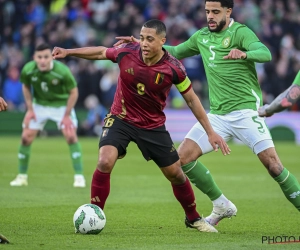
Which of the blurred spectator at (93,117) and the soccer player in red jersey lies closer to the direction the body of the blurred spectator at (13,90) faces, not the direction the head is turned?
the soccer player in red jersey

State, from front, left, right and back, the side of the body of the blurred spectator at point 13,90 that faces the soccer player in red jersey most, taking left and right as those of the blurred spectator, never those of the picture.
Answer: front

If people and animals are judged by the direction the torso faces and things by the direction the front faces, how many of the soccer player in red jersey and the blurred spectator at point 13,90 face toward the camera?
2

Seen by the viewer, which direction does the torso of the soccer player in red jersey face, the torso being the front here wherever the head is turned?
toward the camera

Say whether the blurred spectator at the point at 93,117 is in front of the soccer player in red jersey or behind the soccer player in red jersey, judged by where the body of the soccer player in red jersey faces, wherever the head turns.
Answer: behind

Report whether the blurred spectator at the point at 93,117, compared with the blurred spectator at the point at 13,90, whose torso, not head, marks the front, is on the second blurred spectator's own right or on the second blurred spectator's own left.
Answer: on the second blurred spectator's own left

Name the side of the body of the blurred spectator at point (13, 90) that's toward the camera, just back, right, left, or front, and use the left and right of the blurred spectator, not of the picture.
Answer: front

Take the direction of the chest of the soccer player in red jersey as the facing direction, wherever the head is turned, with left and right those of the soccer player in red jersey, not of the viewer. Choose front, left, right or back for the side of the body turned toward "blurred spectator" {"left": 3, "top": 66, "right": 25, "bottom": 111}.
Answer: back
